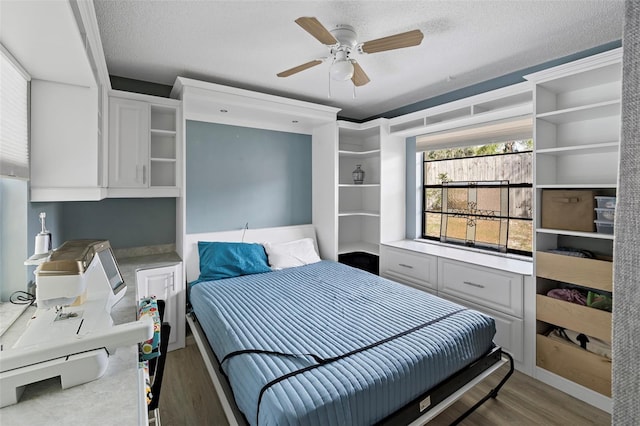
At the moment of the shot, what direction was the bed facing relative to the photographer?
facing the viewer and to the right of the viewer

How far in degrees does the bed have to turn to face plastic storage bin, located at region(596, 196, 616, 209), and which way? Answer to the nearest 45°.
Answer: approximately 45° to its left

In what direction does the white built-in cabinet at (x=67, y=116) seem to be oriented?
to the viewer's right

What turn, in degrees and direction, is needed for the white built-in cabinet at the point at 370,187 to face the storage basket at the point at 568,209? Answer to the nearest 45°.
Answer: approximately 45° to its left

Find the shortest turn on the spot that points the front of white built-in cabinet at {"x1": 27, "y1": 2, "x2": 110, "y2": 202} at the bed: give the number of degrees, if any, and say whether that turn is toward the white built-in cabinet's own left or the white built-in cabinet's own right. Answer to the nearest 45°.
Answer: approximately 45° to the white built-in cabinet's own right

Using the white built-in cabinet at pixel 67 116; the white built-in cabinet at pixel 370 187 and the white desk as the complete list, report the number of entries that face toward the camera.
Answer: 1

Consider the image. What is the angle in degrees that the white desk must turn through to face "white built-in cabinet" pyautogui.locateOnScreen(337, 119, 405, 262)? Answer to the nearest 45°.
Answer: approximately 45° to its left

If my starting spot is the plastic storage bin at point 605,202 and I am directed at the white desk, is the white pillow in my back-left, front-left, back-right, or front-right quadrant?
front-right

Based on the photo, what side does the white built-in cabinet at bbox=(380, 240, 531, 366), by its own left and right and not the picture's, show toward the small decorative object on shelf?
right

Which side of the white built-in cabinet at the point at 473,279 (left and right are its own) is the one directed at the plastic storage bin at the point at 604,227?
left

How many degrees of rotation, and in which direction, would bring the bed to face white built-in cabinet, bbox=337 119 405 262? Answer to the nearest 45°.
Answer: approximately 135° to its left

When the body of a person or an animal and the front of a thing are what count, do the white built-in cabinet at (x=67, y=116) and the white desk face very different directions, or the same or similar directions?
same or similar directions

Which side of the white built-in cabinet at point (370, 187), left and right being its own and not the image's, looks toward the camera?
front

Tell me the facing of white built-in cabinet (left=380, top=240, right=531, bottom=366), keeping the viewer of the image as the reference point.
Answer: facing the viewer and to the left of the viewer

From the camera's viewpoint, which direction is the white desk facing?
to the viewer's right

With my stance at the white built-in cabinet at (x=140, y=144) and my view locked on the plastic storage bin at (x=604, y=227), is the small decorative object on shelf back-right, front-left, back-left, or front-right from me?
front-left

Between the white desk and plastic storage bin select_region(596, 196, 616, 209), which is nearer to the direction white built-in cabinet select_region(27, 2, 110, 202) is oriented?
the plastic storage bin

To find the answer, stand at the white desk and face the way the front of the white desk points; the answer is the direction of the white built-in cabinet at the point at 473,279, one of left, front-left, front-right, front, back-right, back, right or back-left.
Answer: front
